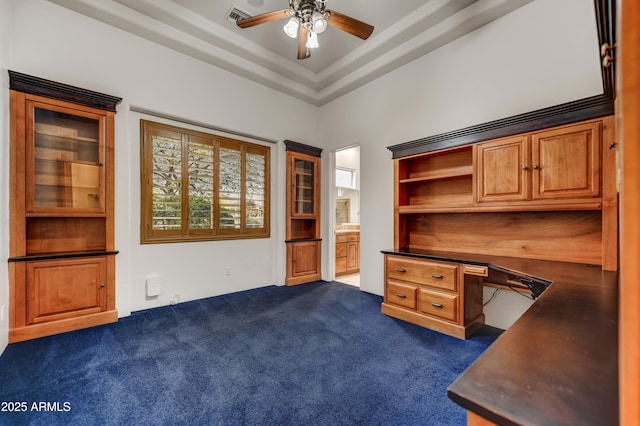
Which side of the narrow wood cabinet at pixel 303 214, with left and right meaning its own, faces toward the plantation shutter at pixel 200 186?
right

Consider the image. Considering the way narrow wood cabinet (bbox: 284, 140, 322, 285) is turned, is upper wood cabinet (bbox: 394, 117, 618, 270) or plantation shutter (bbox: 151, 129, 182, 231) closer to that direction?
the upper wood cabinet

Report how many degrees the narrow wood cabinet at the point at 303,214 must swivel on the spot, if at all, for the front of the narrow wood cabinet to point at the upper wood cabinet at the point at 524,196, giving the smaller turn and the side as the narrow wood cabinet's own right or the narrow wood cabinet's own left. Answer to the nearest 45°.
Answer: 0° — it already faces it

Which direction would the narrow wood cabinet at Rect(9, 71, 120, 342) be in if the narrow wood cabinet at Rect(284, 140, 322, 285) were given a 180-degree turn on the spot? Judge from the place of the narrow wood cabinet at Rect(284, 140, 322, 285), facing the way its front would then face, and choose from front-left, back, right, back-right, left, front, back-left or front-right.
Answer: left

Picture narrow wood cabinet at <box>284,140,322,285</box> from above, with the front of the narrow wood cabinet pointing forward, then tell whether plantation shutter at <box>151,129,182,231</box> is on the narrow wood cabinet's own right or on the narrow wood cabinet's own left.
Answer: on the narrow wood cabinet's own right

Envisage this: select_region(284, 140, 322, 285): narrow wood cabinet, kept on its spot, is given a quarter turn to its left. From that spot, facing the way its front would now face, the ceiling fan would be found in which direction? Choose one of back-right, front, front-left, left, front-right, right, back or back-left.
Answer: back-right

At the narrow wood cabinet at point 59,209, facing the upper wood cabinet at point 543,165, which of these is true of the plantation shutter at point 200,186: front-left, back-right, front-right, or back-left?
front-left

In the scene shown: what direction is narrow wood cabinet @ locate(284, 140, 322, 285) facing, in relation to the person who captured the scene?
facing the viewer and to the right of the viewer
